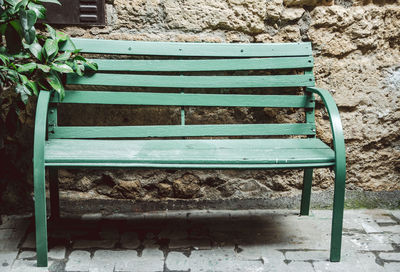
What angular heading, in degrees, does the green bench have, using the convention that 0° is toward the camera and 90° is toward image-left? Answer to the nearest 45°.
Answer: approximately 0°

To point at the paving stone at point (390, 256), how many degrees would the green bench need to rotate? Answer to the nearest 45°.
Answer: approximately 45° to its left

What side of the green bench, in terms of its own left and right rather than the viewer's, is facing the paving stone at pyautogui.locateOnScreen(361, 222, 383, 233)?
left

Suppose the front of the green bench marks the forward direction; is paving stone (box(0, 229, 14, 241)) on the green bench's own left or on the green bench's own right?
on the green bench's own right

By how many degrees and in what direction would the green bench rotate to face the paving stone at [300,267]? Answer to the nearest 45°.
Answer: approximately 45° to its left
